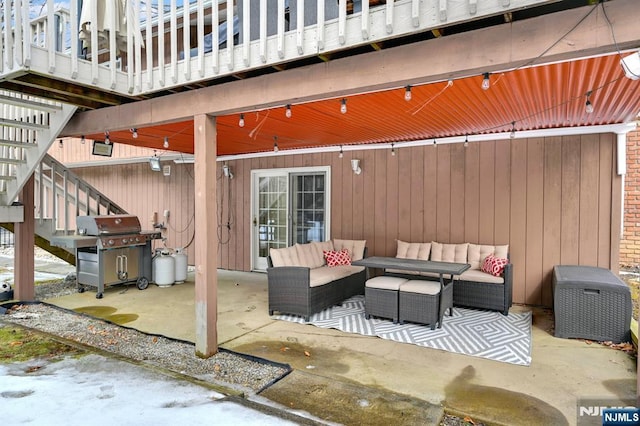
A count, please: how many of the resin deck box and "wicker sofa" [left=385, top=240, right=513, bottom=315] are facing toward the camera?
2

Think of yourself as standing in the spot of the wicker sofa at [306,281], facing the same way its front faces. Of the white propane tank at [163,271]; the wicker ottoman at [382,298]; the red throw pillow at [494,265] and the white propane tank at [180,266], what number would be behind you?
2

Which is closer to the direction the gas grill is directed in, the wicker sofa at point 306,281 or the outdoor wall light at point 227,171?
the wicker sofa

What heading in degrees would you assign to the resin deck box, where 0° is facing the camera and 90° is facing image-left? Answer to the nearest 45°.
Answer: approximately 0°

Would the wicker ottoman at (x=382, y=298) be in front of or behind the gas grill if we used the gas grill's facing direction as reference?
in front

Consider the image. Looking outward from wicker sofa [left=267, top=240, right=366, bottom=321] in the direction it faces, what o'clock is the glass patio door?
The glass patio door is roughly at 7 o'clock from the wicker sofa.

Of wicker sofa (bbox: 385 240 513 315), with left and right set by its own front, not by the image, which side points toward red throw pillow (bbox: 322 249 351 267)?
right
